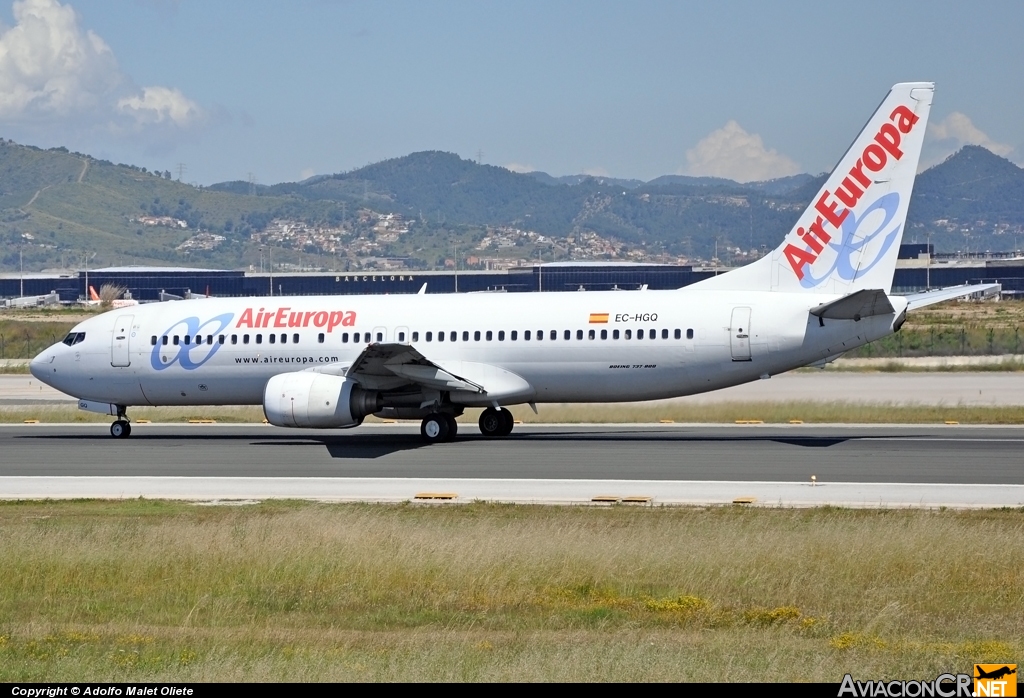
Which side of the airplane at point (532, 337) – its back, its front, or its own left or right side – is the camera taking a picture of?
left
